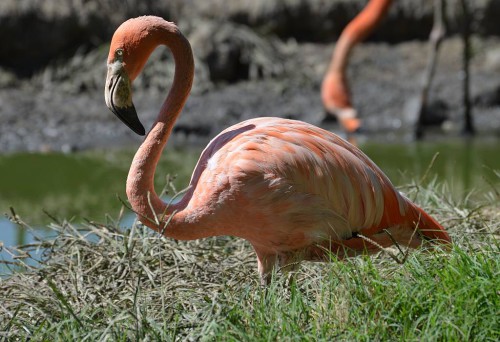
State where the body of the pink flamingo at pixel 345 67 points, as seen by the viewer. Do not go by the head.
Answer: to the viewer's left
